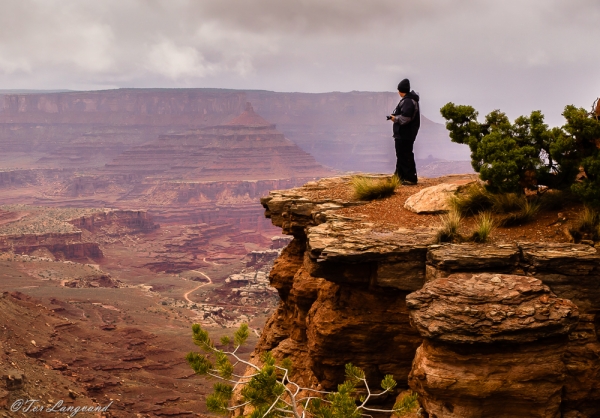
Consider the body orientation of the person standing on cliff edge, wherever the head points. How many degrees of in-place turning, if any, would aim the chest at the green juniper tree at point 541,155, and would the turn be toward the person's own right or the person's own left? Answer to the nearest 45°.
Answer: approximately 135° to the person's own left

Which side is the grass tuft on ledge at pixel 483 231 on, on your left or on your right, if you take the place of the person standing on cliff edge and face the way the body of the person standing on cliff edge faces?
on your left

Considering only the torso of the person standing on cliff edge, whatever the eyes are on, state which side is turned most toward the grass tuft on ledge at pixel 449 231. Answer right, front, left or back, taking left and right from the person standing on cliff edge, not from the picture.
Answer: left

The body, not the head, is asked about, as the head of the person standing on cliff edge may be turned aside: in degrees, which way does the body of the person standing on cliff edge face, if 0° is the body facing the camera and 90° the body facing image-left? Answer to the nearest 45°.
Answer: approximately 90°

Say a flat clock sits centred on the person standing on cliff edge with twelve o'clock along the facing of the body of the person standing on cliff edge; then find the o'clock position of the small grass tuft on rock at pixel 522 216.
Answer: The small grass tuft on rock is roughly at 8 o'clock from the person standing on cliff edge.

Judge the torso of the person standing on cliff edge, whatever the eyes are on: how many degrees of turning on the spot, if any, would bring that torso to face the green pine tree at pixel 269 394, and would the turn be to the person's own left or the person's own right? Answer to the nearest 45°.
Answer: approximately 90° to the person's own left

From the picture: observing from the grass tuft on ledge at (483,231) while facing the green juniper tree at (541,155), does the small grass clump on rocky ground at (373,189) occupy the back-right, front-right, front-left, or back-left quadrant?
front-left
